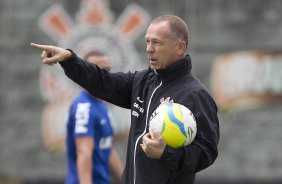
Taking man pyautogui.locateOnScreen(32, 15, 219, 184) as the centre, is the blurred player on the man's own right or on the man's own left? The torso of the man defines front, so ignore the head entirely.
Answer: on the man's own right

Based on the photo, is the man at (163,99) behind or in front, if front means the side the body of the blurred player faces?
in front

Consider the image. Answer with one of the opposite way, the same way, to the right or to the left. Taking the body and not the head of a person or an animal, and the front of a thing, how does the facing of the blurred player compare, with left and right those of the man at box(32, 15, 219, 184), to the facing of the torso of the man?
to the left

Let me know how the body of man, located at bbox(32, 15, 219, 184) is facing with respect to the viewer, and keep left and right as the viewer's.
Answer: facing the viewer and to the left of the viewer

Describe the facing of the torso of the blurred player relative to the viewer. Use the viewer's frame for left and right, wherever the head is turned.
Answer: facing the viewer and to the right of the viewer

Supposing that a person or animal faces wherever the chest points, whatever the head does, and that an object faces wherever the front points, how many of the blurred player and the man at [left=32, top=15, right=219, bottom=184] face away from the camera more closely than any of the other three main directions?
0
